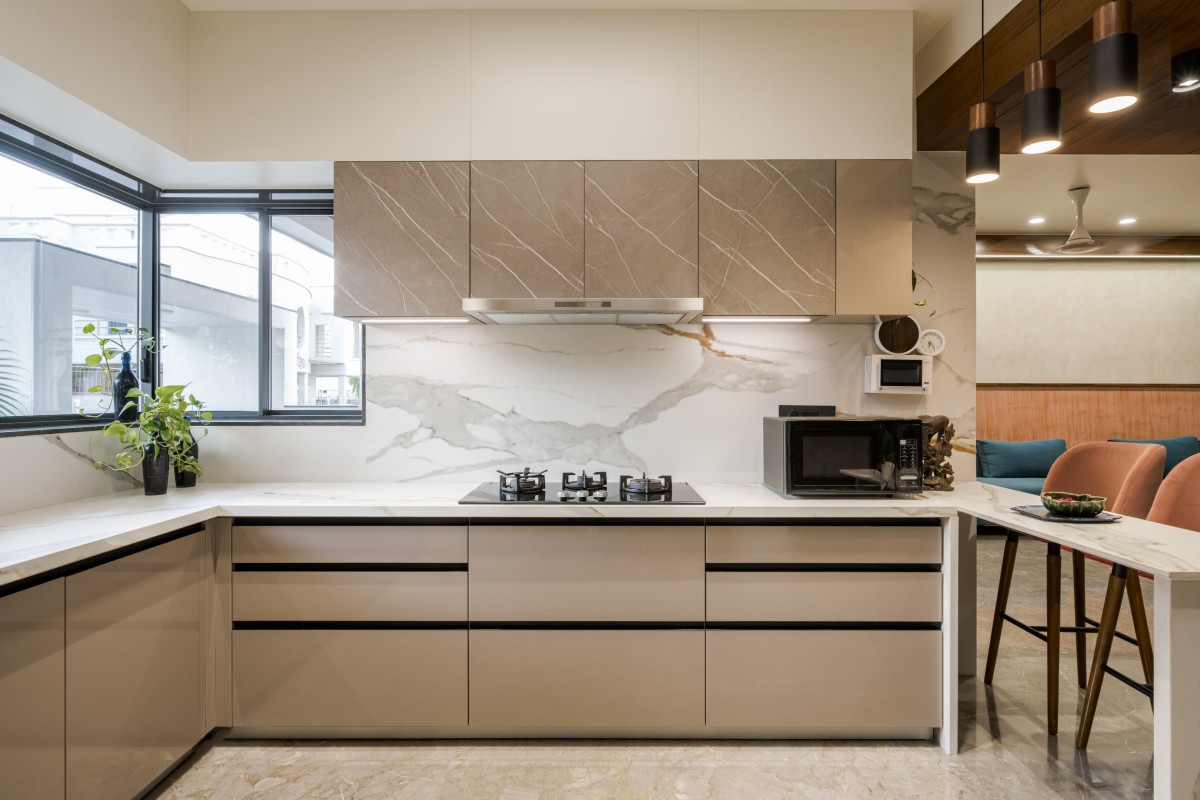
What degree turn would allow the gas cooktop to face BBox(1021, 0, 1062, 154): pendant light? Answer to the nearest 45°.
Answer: approximately 45° to its left

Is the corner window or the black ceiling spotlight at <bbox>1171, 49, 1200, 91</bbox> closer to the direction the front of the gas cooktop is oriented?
the black ceiling spotlight

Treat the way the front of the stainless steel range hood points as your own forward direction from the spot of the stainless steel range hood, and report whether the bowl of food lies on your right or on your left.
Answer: on your left

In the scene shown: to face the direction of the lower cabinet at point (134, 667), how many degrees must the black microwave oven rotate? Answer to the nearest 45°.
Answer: approximately 45° to its right

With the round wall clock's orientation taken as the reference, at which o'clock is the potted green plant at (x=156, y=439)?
The potted green plant is roughly at 2 o'clock from the round wall clock.

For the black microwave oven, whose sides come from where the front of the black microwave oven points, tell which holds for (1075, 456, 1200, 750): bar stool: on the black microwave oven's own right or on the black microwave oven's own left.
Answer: on the black microwave oven's own left

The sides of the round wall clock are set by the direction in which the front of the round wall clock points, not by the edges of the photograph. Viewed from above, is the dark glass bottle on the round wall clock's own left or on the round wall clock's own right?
on the round wall clock's own right

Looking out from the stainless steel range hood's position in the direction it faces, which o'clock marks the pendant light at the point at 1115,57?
The pendant light is roughly at 10 o'clock from the stainless steel range hood.

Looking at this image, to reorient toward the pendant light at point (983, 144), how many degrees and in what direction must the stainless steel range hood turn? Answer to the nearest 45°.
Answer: approximately 90° to its left
